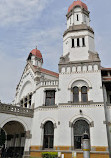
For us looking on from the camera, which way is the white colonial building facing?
facing the viewer and to the left of the viewer
